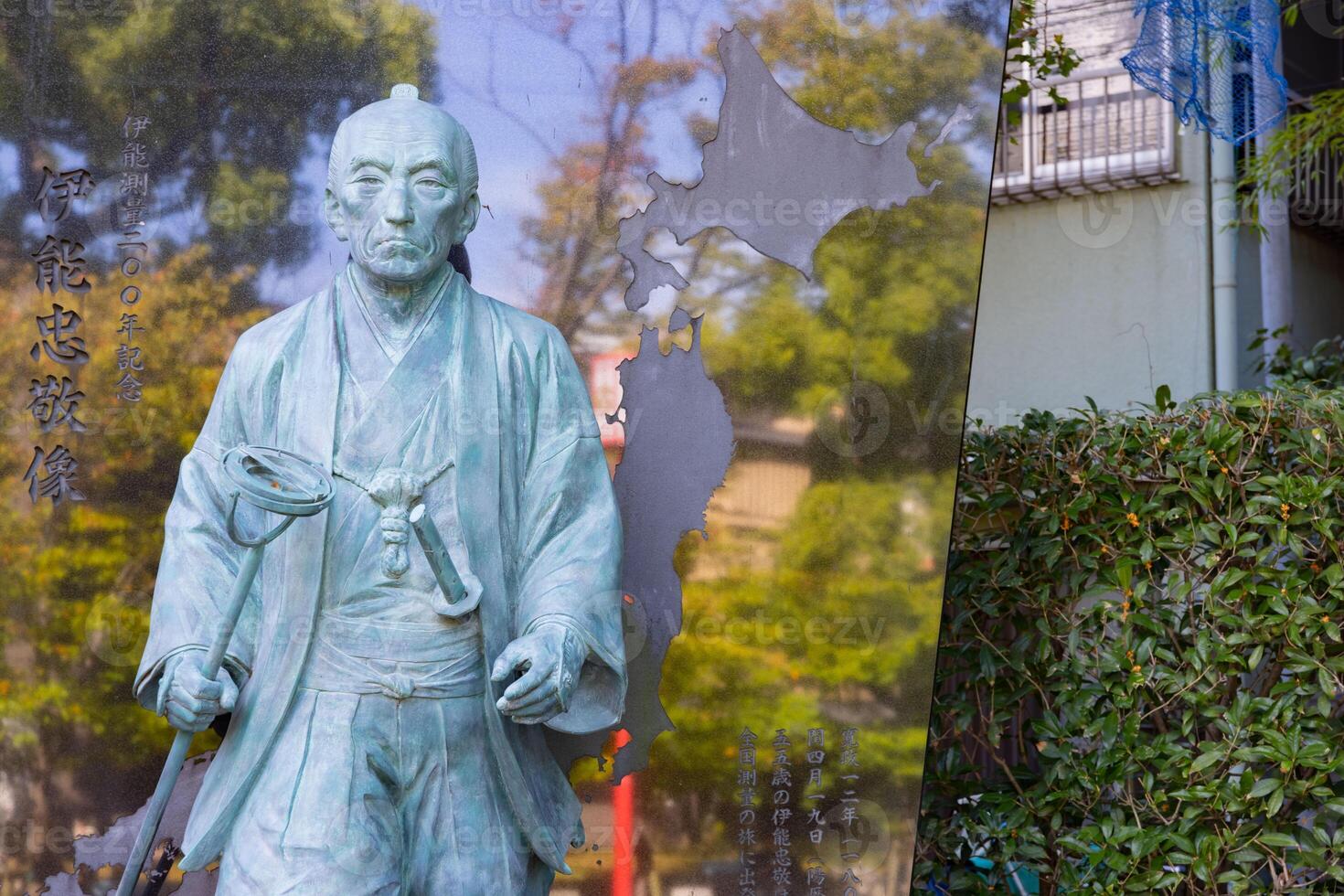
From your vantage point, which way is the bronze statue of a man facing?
toward the camera

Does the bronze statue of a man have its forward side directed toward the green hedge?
no
